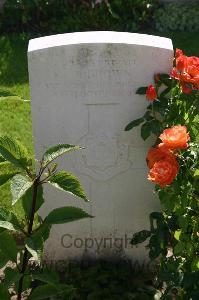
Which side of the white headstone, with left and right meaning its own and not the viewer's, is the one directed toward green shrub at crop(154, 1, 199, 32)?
back

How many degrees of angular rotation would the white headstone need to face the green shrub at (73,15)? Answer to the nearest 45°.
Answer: approximately 180°

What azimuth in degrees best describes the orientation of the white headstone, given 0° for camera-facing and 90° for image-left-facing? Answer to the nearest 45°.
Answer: approximately 0°
